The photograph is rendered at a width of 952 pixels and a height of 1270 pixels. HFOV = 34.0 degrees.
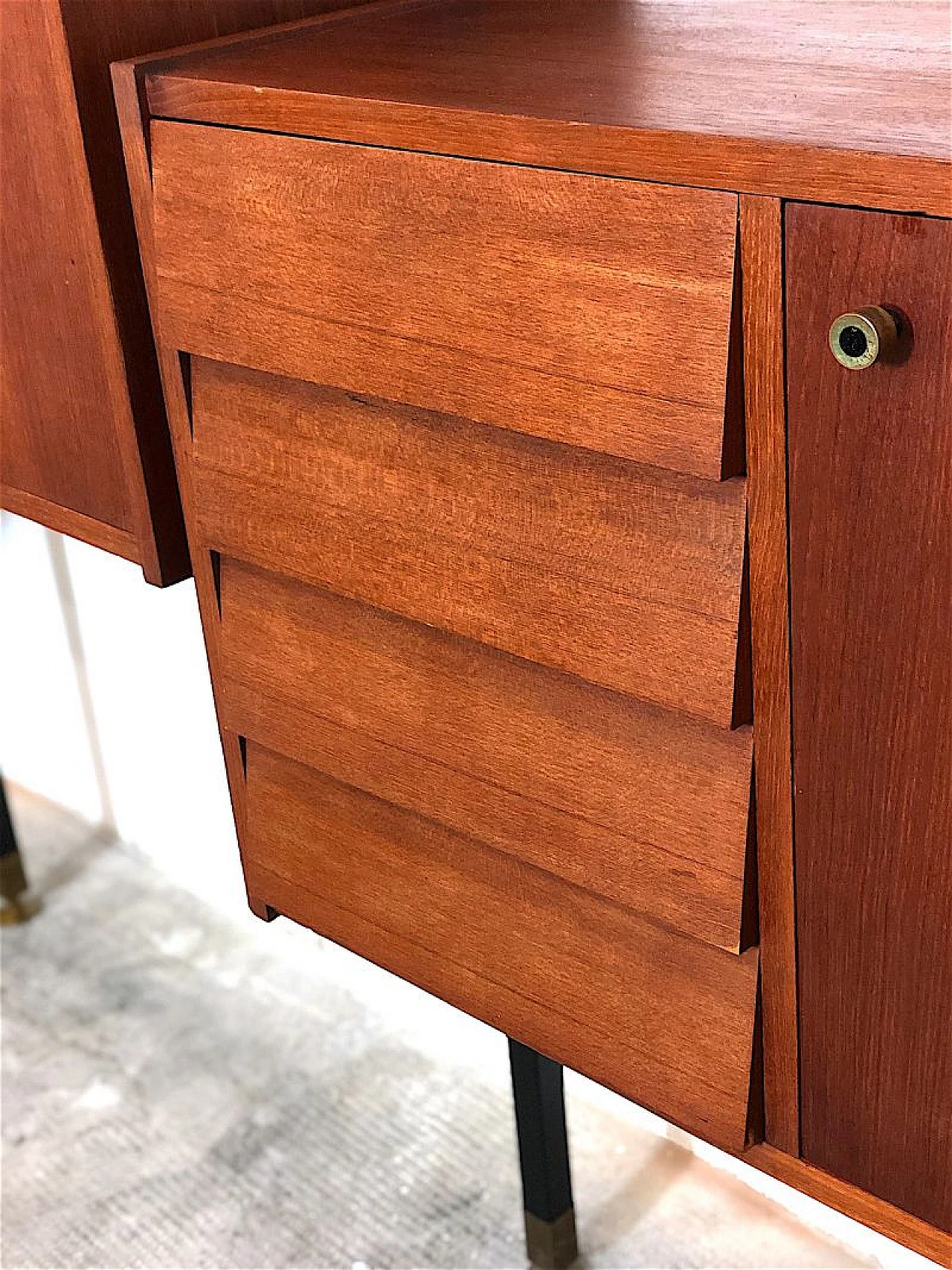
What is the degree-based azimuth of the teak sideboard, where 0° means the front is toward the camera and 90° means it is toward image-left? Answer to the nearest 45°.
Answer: approximately 45°
